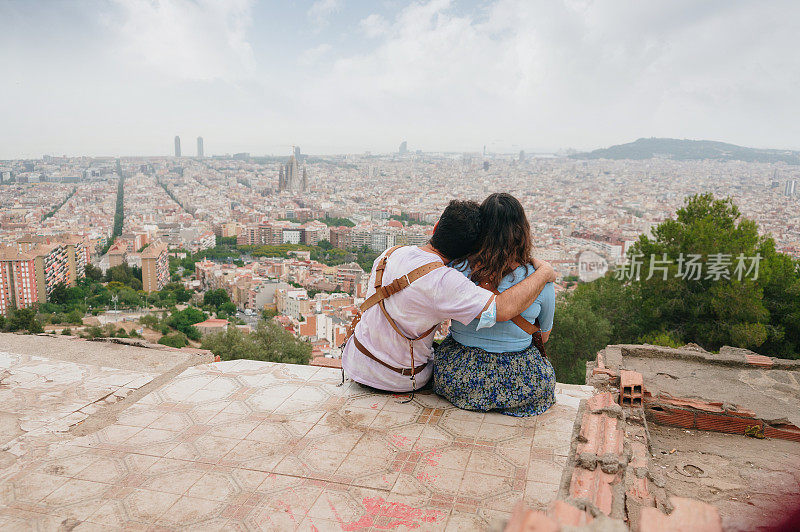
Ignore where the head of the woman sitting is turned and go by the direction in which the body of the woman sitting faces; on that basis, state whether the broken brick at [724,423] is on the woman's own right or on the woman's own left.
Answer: on the woman's own right

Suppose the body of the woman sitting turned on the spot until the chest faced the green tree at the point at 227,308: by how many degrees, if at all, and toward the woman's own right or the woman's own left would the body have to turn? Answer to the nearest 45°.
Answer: approximately 45° to the woman's own left

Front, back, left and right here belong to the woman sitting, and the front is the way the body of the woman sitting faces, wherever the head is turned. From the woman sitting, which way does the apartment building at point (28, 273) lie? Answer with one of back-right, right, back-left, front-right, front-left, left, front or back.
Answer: front-left

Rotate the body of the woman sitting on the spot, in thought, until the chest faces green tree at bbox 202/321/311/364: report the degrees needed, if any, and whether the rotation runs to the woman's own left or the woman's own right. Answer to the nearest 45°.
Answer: approximately 45° to the woman's own left

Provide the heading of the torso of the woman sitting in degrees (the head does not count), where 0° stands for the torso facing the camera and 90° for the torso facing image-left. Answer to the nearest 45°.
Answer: approximately 180°

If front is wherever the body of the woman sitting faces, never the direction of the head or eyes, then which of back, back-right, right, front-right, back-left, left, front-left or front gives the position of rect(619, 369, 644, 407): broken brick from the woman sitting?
front-right

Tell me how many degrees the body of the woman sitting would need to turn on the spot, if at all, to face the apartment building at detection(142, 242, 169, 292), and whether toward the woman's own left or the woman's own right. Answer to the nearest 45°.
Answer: approximately 45° to the woman's own left

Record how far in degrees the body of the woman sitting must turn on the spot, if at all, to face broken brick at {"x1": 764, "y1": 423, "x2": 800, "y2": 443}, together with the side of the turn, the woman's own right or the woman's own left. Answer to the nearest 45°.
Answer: approximately 45° to the woman's own right

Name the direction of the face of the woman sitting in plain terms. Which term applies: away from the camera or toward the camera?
away from the camera

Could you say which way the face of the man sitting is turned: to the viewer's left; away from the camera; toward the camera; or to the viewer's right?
away from the camera

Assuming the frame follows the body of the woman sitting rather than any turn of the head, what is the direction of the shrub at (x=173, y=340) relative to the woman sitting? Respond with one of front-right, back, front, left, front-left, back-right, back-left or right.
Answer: front-left

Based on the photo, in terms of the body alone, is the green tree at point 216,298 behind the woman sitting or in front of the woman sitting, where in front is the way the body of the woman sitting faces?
in front

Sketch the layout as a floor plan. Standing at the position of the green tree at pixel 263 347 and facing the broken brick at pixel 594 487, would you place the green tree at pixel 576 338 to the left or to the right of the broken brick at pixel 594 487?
left
